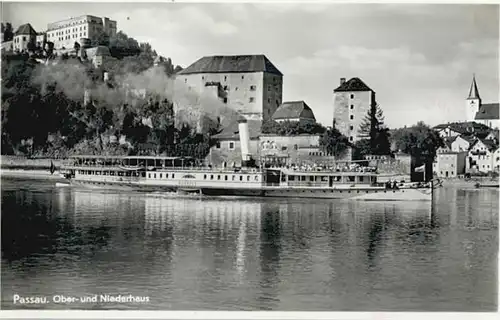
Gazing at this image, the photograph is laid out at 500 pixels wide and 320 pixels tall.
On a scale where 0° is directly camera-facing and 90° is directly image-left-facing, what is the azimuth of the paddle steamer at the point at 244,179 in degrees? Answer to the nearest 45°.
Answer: approximately 270°

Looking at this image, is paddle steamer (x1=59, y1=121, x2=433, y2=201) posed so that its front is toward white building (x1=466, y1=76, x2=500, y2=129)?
no

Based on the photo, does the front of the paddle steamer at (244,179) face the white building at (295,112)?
no

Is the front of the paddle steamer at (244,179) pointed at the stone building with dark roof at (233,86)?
no

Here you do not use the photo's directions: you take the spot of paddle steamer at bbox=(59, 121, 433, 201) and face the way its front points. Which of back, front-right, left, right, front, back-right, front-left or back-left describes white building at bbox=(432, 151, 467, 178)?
front
